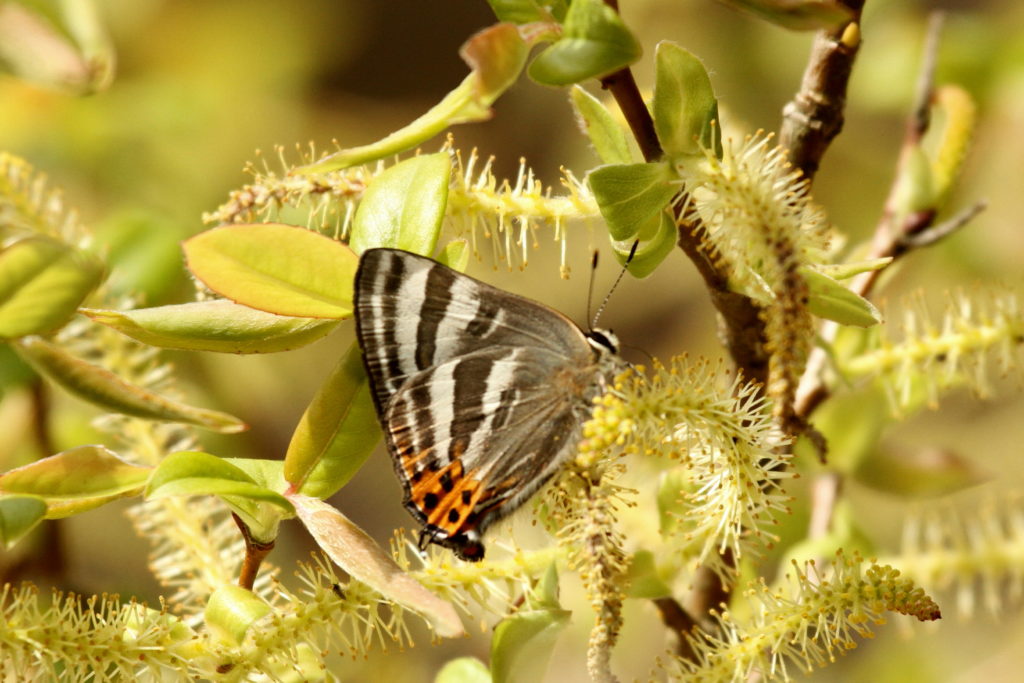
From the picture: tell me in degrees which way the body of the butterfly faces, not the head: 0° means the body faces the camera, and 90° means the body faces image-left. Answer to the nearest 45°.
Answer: approximately 270°
